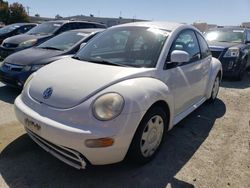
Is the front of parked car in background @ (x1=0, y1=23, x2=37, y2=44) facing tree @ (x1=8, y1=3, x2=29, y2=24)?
no

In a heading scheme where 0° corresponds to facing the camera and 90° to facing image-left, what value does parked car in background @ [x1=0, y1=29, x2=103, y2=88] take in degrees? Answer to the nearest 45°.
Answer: approximately 45°

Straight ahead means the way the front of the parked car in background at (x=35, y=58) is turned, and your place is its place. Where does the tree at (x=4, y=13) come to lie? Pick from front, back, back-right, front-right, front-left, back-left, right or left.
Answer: back-right

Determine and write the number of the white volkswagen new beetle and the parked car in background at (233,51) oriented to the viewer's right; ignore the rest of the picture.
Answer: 0

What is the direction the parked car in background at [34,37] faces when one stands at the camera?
facing the viewer and to the left of the viewer

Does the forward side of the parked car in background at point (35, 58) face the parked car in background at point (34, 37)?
no

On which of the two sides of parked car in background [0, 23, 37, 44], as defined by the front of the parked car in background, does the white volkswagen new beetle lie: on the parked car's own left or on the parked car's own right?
on the parked car's own left

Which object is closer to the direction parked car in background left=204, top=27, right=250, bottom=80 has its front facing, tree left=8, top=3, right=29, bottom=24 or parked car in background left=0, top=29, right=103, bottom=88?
the parked car in background

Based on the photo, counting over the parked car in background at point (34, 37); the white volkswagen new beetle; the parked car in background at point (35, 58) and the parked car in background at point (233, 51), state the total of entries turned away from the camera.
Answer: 0

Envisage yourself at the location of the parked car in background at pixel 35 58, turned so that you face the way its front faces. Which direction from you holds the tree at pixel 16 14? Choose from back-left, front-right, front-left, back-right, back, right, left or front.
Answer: back-right

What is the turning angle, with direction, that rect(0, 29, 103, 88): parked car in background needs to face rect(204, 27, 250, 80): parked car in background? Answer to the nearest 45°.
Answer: approximately 135° to its left

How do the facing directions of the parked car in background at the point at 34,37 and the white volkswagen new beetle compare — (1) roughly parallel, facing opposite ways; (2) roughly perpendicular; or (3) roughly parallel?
roughly parallel

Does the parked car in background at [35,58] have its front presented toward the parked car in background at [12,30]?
no

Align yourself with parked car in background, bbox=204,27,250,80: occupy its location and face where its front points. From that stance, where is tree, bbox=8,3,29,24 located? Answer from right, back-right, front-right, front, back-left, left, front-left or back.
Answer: right

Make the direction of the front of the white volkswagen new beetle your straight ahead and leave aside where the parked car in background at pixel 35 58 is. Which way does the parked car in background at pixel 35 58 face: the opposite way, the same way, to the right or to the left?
the same way

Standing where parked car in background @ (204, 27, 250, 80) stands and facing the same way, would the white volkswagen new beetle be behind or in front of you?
in front
